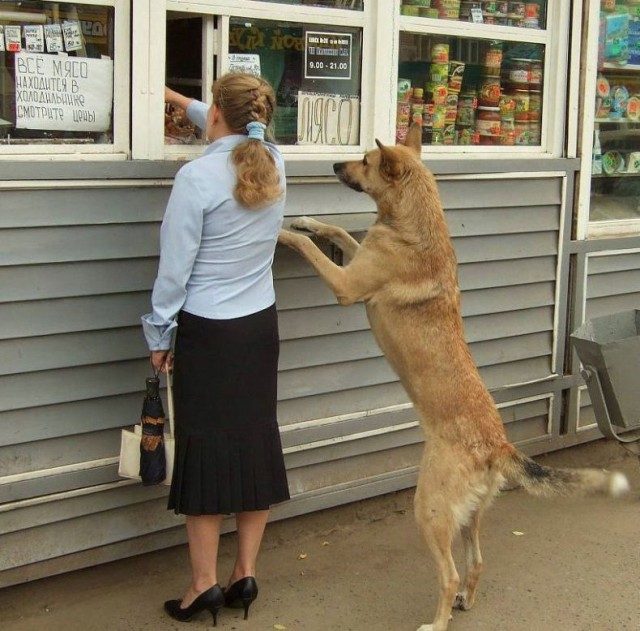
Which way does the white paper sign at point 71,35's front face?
toward the camera

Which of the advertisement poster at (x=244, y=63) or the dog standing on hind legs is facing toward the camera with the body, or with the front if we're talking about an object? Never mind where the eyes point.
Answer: the advertisement poster

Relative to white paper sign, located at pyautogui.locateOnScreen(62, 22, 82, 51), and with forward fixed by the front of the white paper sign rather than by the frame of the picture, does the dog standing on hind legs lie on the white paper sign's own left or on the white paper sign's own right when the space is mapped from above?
on the white paper sign's own left

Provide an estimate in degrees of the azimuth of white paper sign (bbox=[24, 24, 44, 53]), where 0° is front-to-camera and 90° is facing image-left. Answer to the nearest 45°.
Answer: approximately 0°

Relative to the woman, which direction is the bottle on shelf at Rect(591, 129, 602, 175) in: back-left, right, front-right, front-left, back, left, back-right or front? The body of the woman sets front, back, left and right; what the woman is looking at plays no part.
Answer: right

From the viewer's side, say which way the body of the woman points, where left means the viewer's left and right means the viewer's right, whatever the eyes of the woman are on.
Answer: facing away from the viewer and to the left of the viewer

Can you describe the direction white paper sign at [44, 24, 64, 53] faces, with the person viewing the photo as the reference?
facing the viewer

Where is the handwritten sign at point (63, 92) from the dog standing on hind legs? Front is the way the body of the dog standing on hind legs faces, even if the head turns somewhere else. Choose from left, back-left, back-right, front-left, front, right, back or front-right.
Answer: front-left

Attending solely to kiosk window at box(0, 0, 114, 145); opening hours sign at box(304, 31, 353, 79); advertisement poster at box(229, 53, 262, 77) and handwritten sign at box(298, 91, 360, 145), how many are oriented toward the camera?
4

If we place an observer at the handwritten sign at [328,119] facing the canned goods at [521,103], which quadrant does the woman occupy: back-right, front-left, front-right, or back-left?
back-right

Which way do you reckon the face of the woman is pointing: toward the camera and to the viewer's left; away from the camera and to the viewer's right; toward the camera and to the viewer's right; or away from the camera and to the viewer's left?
away from the camera and to the viewer's left

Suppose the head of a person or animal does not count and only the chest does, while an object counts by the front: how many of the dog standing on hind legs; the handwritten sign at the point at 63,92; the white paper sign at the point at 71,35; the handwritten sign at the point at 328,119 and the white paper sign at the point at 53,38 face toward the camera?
4

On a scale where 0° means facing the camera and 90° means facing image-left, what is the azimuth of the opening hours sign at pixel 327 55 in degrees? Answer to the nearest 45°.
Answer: approximately 0°

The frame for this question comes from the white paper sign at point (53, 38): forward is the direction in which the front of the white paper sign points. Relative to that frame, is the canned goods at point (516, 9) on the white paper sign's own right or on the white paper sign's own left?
on the white paper sign's own left
